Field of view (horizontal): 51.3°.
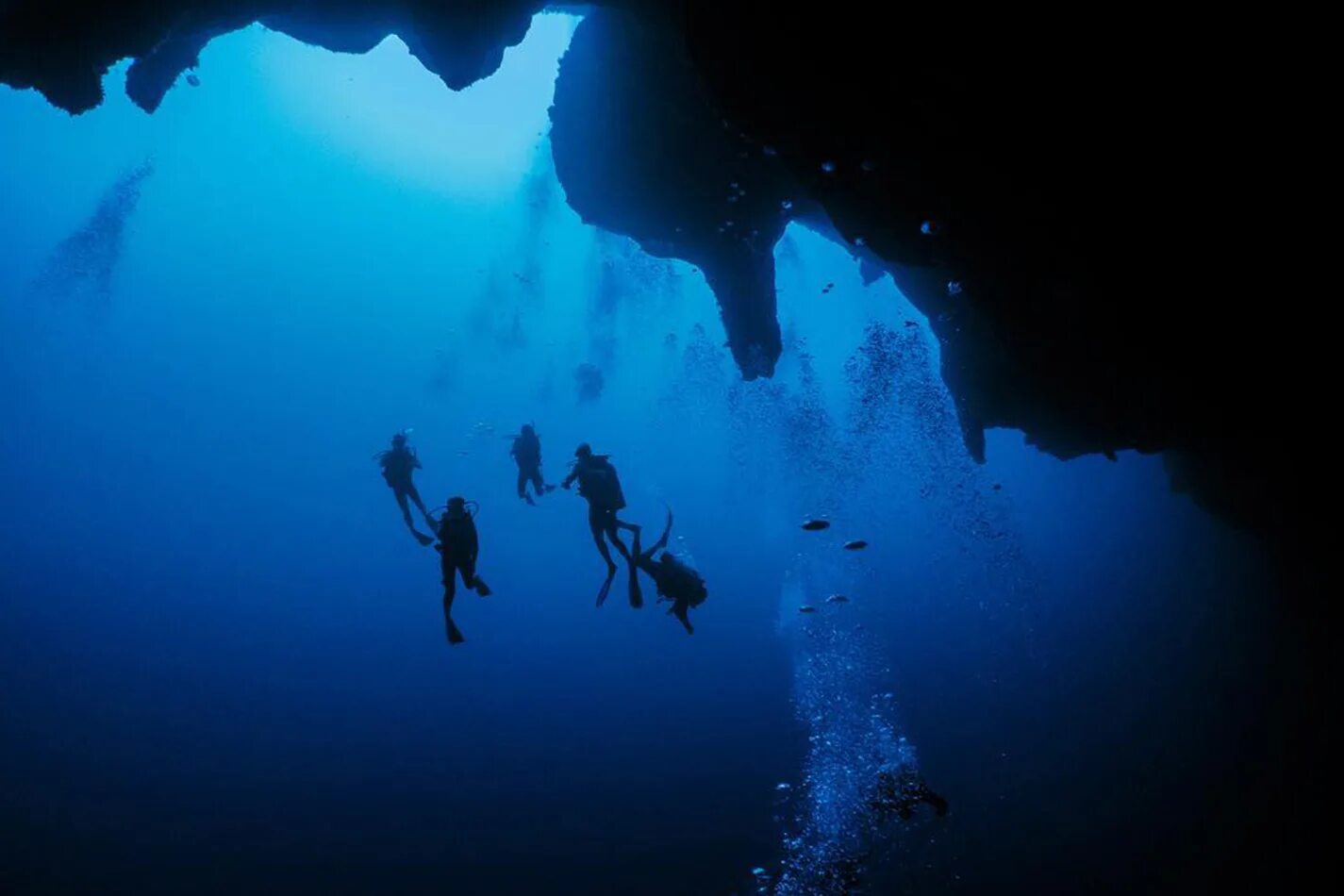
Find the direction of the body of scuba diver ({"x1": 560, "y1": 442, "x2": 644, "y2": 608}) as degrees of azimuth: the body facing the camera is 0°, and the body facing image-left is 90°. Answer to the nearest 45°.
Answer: approximately 135°

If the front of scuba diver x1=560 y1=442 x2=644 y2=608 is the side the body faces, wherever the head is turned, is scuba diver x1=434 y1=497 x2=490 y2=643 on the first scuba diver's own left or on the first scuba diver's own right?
on the first scuba diver's own left
